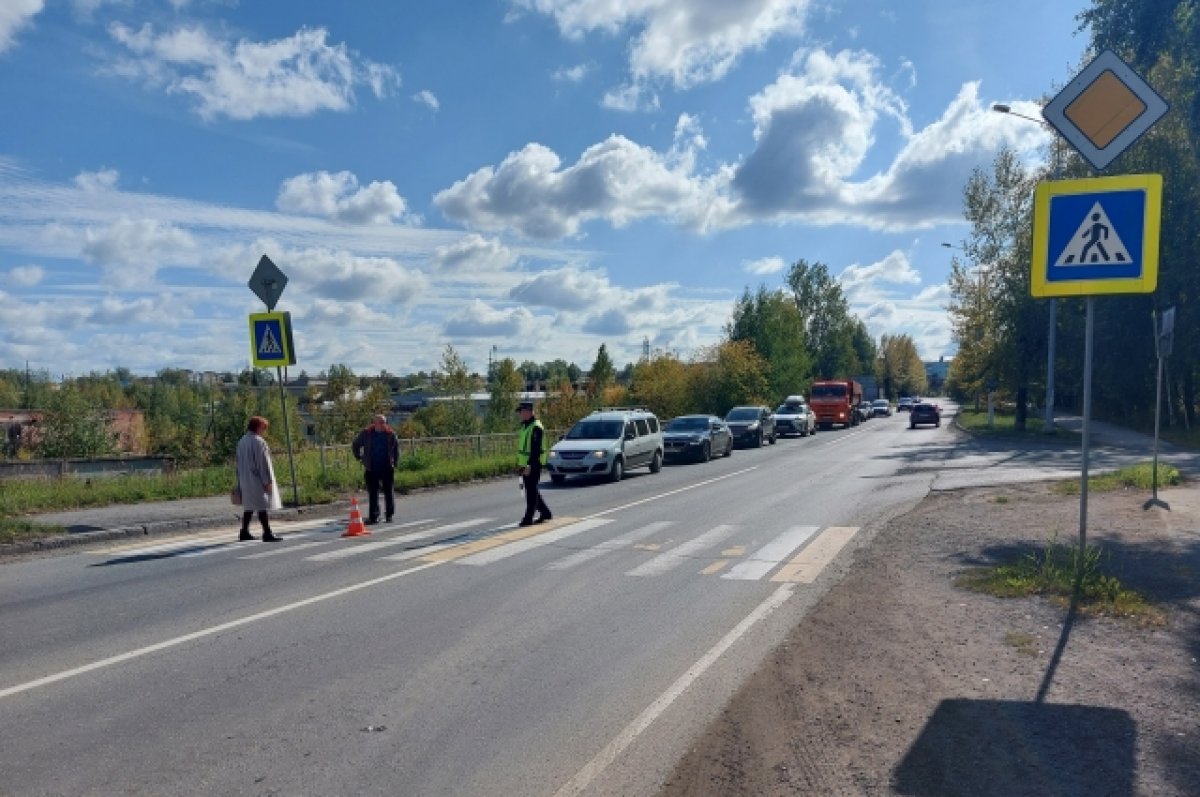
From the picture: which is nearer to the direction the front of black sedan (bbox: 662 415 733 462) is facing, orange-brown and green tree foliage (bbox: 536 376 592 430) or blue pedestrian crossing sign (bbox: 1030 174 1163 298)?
the blue pedestrian crossing sign

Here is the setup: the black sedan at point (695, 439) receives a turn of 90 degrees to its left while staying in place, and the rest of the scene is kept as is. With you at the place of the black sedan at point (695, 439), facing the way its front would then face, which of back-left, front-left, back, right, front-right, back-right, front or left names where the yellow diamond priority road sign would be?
front-right

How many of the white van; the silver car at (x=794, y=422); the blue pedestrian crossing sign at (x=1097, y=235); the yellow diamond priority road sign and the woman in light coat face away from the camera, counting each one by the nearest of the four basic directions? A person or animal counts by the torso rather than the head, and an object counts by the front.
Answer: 0

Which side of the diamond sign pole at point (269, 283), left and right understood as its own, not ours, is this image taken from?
back

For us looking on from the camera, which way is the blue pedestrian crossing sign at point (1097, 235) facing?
facing the viewer

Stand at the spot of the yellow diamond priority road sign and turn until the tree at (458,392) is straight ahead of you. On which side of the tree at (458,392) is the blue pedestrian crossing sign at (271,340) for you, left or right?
left

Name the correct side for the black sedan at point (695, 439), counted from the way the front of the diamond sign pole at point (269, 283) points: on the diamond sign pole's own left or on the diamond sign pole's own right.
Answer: on the diamond sign pole's own right

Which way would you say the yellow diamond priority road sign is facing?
toward the camera

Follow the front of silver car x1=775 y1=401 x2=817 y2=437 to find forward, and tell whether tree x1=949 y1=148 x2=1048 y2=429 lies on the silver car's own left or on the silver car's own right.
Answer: on the silver car's own left

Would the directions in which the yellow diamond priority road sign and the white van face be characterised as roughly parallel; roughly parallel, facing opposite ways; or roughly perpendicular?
roughly parallel

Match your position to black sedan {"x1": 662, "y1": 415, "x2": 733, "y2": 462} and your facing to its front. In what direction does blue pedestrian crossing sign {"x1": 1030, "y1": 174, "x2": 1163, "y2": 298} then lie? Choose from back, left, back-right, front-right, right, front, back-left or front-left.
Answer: front-left
